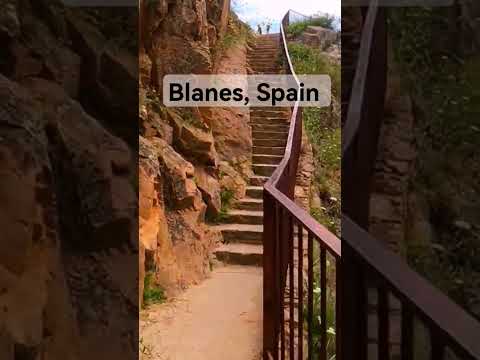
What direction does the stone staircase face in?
toward the camera
